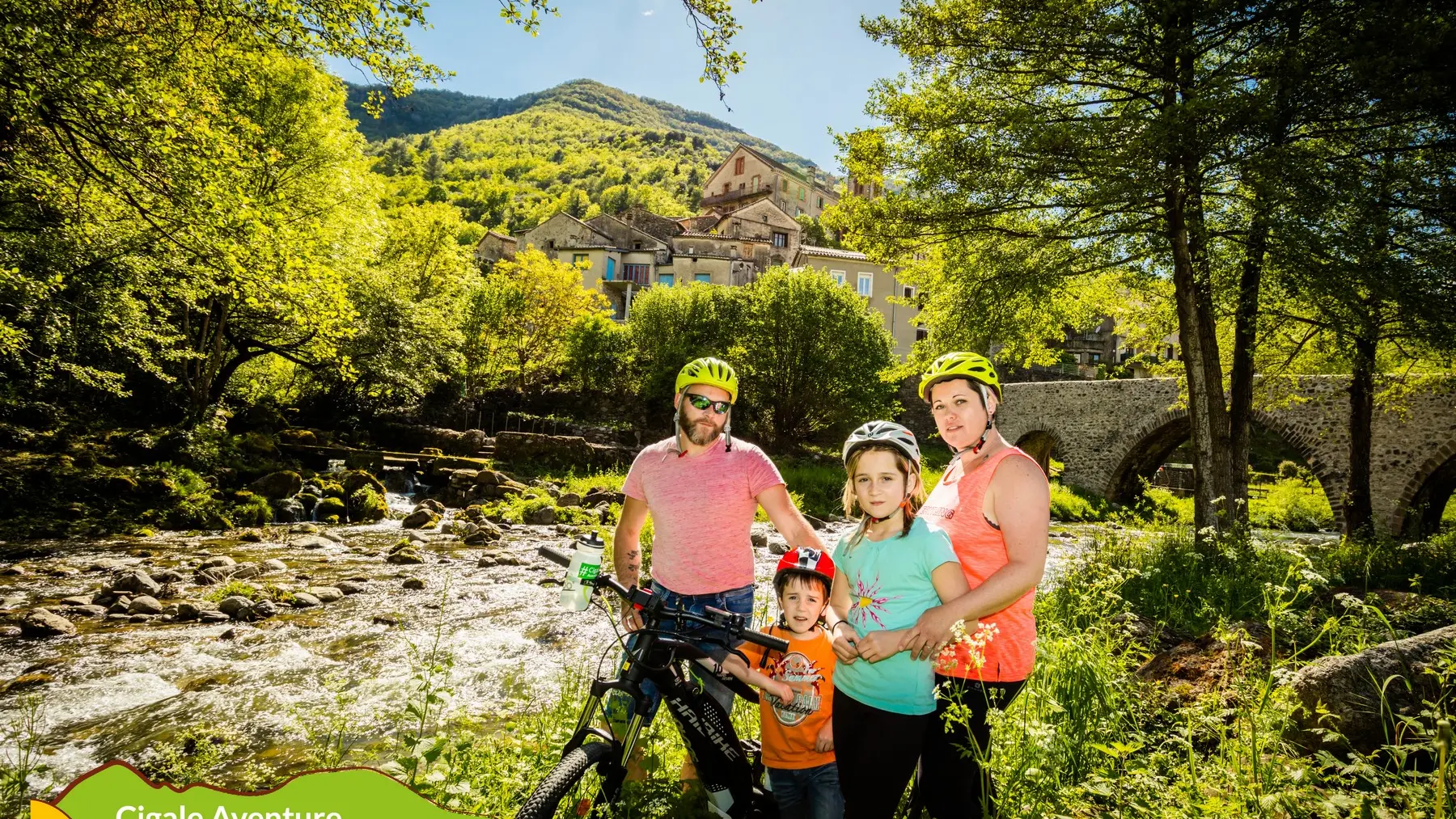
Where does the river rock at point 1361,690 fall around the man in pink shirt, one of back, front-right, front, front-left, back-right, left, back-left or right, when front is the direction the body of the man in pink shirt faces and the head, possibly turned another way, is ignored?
left

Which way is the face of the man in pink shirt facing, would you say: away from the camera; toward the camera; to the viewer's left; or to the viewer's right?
toward the camera

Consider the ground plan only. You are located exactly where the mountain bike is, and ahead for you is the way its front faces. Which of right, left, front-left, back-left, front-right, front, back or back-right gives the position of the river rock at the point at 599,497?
back-right

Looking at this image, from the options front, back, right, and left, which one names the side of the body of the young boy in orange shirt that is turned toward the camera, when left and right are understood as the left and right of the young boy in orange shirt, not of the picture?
front

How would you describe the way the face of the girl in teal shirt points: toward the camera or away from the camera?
toward the camera

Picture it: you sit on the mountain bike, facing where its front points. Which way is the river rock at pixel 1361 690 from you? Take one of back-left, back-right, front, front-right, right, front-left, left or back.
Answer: back-left

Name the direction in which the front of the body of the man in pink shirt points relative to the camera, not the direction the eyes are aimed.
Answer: toward the camera

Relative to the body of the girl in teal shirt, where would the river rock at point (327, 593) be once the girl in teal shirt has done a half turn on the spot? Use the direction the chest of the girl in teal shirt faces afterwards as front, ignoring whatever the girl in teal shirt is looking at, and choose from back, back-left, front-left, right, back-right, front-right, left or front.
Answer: left

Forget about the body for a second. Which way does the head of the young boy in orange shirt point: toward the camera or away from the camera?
toward the camera

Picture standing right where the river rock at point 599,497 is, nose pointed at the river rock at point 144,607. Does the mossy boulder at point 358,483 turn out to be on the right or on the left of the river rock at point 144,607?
right

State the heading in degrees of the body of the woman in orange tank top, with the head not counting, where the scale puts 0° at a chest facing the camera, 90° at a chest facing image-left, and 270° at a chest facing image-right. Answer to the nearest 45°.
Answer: approximately 45°

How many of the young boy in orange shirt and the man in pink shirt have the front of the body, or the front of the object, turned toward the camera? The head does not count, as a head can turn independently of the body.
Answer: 2

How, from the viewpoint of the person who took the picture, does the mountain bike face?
facing the viewer and to the left of the viewer

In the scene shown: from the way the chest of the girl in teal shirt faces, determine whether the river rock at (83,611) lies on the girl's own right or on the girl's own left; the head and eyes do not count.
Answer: on the girl's own right
